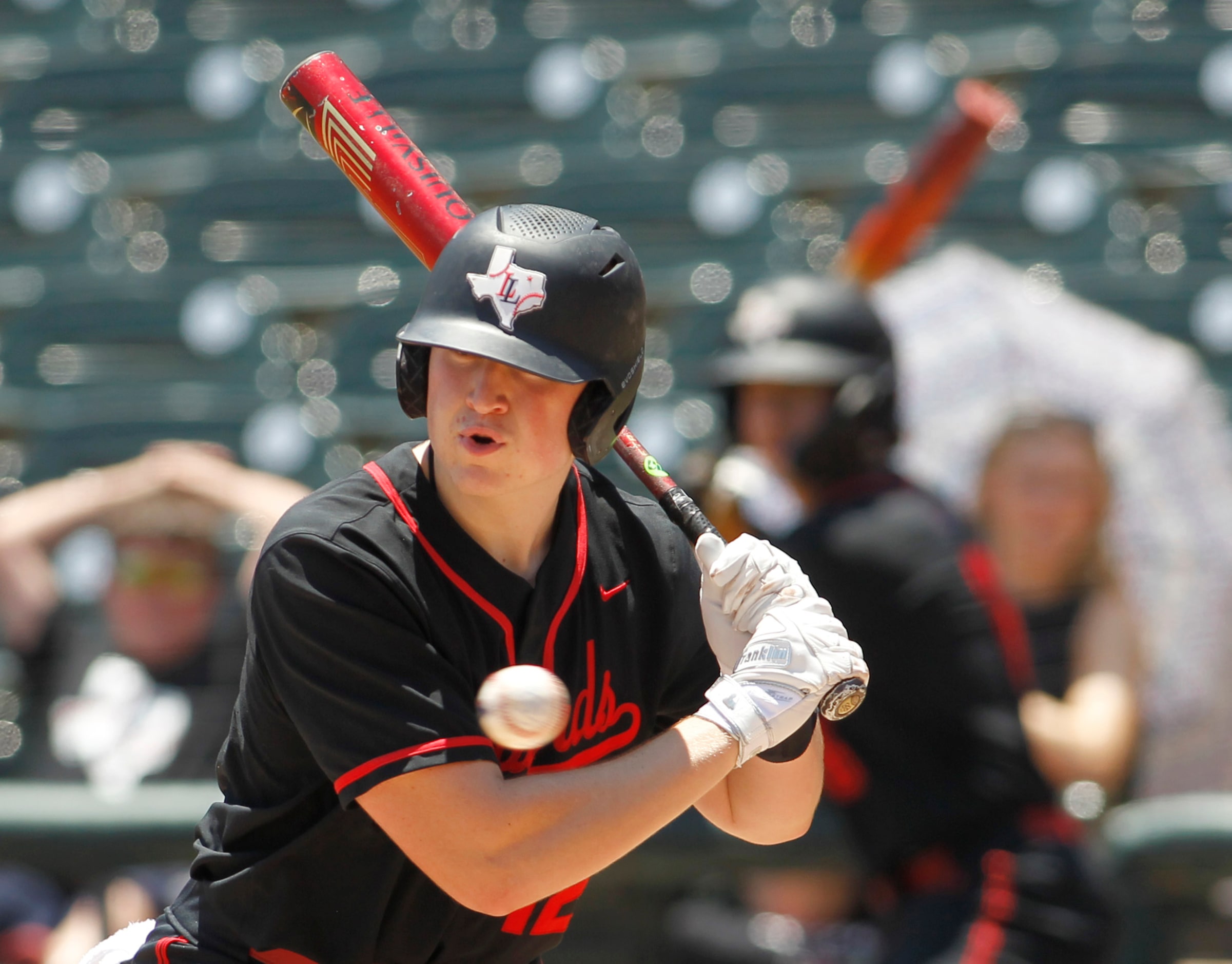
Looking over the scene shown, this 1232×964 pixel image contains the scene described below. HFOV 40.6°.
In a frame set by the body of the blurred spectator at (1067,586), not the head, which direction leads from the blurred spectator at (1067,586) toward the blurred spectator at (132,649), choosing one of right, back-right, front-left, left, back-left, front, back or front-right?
front-right

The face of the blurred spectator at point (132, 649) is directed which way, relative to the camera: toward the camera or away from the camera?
toward the camera

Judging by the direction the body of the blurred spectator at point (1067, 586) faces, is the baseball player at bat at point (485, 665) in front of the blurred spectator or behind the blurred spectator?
in front

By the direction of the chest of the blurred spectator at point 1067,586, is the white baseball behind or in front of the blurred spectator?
in front

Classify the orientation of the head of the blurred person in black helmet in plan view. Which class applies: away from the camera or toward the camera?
toward the camera

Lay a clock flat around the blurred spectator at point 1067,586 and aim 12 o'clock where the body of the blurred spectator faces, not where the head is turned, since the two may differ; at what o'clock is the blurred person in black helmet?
The blurred person in black helmet is roughly at 11 o'clock from the blurred spectator.

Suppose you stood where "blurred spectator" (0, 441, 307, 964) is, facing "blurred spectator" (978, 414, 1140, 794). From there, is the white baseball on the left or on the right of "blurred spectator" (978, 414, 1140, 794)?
right

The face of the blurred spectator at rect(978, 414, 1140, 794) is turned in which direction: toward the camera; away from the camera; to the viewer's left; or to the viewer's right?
toward the camera
